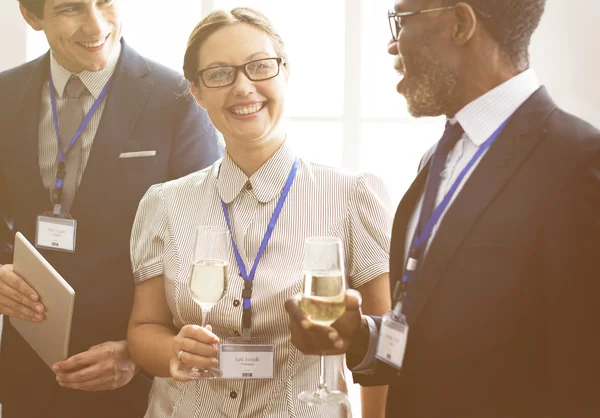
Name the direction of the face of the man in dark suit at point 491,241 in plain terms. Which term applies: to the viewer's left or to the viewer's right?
to the viewer's left

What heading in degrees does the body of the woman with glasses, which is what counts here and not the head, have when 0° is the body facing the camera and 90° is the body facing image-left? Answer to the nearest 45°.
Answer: approximately 0°

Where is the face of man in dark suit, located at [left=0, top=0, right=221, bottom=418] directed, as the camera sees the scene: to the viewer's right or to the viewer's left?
to the viewer's right

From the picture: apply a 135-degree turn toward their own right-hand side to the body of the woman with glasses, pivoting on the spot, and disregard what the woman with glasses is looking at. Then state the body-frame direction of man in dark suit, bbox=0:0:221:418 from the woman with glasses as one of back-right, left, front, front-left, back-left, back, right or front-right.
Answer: front

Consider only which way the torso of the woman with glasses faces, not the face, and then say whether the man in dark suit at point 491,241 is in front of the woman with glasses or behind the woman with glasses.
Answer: in front
